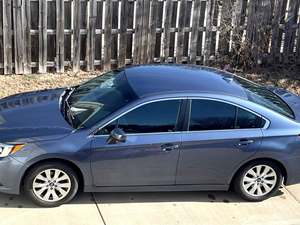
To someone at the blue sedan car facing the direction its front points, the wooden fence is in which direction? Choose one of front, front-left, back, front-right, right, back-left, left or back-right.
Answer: right

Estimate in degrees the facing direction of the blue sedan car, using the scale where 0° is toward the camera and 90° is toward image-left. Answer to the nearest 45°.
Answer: approximately 90°
